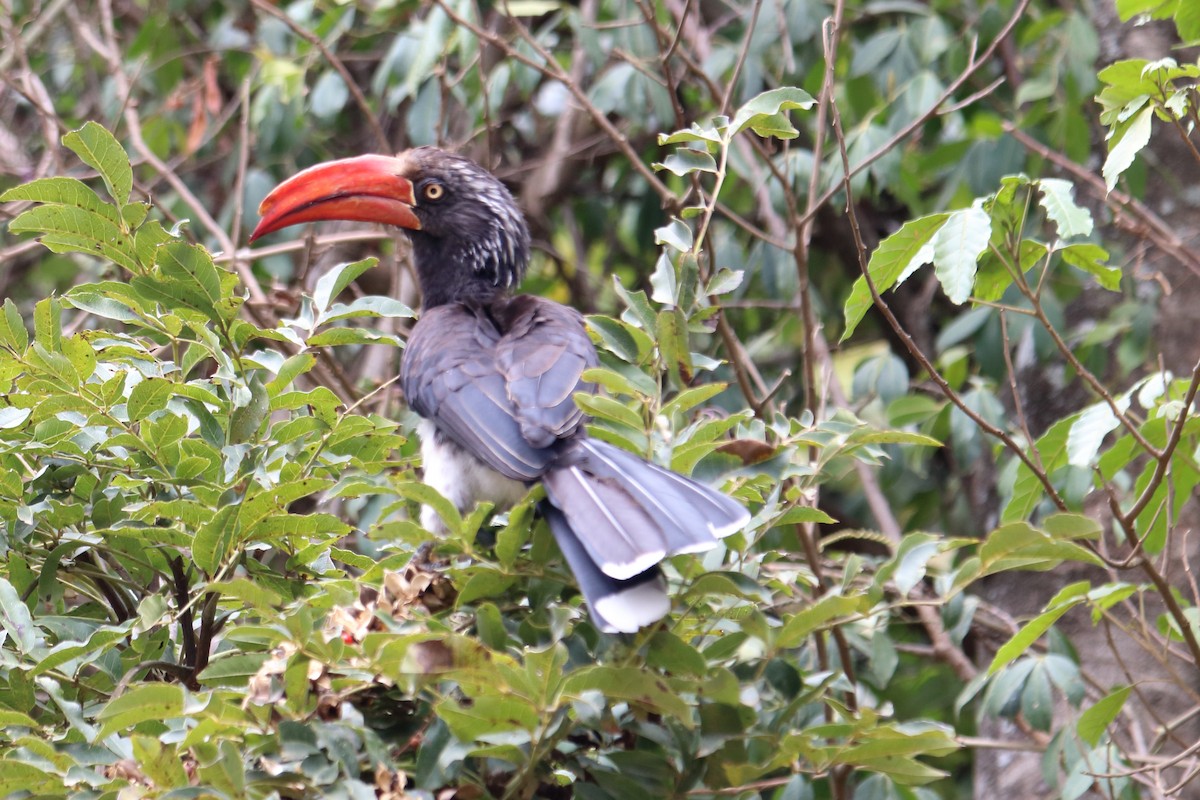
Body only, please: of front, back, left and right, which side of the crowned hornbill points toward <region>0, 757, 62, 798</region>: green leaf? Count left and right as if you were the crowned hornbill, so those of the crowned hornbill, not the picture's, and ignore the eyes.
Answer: left

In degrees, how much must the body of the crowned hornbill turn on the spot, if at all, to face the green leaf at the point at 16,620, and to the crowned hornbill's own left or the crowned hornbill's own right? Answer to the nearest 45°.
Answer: approximately 90° to the crowned hornbill's own left

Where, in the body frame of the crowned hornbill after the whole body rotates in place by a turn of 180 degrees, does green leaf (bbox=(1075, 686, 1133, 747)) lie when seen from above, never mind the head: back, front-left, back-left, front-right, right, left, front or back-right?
front

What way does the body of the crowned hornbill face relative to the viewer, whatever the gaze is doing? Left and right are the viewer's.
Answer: facing away from the viewer and to the left of the viewer
